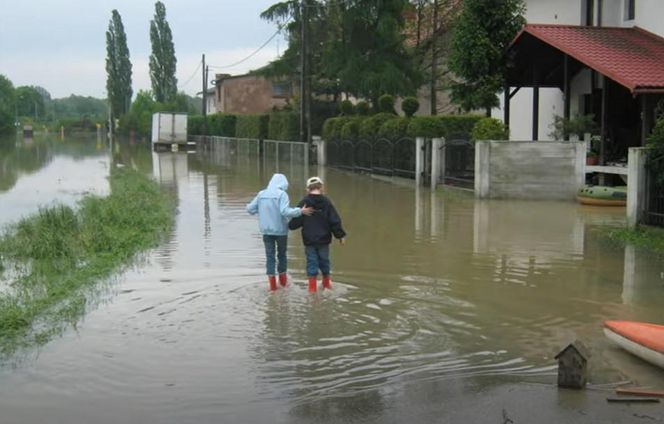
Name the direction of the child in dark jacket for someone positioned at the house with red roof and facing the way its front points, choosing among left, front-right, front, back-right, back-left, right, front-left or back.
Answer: front-left

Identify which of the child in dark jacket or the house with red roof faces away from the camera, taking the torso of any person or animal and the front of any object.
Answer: the child in dark jacket

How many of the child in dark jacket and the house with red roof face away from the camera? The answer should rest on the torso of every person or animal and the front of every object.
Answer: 1

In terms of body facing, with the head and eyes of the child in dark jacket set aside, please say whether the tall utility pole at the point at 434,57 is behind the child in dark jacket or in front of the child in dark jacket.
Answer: in front

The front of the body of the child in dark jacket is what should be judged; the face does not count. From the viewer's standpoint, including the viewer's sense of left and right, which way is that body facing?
facing away from the viewer

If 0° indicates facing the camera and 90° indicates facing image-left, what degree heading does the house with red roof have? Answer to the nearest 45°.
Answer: approximately 45°

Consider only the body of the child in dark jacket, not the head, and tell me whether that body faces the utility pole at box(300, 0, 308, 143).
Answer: yes

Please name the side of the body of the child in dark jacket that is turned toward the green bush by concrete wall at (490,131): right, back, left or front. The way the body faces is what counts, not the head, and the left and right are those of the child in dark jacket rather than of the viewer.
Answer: front

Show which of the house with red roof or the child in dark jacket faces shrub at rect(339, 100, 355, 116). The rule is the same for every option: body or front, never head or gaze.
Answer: the child in dark jacket

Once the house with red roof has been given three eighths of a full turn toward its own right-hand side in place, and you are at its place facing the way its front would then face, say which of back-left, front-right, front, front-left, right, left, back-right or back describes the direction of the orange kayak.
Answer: back

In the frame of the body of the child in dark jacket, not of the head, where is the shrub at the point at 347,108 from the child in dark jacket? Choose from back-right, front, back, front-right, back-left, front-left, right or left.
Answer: front

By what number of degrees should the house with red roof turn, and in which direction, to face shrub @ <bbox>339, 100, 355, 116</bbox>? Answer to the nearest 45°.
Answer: approximately 90° to its right

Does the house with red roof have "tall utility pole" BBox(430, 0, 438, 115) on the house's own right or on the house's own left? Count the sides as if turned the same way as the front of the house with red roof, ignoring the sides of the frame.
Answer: on the house's own right

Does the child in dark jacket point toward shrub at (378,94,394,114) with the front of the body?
yes

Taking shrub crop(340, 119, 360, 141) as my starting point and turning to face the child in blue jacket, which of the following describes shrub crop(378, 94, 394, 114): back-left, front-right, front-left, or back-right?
back-left

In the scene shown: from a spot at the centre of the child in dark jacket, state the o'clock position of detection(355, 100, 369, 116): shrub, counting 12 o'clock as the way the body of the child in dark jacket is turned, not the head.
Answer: The shrub is roughly at 12 o'clock from the child in dark jacket.

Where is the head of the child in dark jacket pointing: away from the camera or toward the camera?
away from the camera

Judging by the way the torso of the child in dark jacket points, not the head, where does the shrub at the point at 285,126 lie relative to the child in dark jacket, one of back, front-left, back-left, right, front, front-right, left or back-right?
front

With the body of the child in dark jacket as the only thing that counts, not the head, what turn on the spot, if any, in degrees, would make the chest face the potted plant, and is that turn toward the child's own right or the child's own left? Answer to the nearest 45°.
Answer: approximately 45° to the child's own right

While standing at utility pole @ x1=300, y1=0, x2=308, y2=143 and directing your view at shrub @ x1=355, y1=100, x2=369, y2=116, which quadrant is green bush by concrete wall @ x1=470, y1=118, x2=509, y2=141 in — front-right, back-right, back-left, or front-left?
front-right
